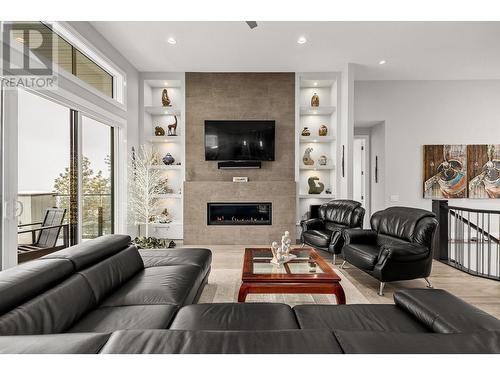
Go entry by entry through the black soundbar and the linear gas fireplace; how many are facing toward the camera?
2

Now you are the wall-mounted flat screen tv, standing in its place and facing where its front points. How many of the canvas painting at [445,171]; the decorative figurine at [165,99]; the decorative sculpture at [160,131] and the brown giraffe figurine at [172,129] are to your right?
3

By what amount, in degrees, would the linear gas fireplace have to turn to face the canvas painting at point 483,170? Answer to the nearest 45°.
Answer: approximately 90° to its left

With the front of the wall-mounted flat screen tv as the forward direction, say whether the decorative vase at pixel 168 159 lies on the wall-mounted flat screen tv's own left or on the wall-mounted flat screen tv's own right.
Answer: on the wall-mounted flat screen tv's own right

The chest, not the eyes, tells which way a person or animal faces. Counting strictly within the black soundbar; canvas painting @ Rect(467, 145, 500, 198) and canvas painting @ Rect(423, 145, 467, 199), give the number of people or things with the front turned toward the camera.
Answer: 3

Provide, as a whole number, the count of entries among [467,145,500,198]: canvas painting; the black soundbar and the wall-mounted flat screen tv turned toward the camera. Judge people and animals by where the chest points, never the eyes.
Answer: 3

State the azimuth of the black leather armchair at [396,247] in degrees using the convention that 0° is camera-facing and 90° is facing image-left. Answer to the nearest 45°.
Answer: approximately 45°

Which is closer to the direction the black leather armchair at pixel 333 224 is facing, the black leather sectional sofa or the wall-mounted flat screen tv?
the black leather sectional sofa

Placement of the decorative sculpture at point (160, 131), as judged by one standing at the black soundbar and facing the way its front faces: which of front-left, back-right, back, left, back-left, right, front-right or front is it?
right

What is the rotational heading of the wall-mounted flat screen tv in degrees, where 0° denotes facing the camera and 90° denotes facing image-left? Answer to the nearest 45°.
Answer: approximately 0°

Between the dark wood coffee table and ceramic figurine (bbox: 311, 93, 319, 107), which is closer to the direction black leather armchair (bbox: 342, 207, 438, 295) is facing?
the dark wood coffee table

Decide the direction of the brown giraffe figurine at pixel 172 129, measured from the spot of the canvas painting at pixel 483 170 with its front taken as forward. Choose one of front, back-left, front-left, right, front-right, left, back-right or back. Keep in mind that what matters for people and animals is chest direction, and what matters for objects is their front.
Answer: front-right

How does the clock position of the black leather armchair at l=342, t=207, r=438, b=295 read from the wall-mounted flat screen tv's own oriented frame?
The black leather armchair is roughly at 11 o'clock from the wall-mounted flat screen tv.
